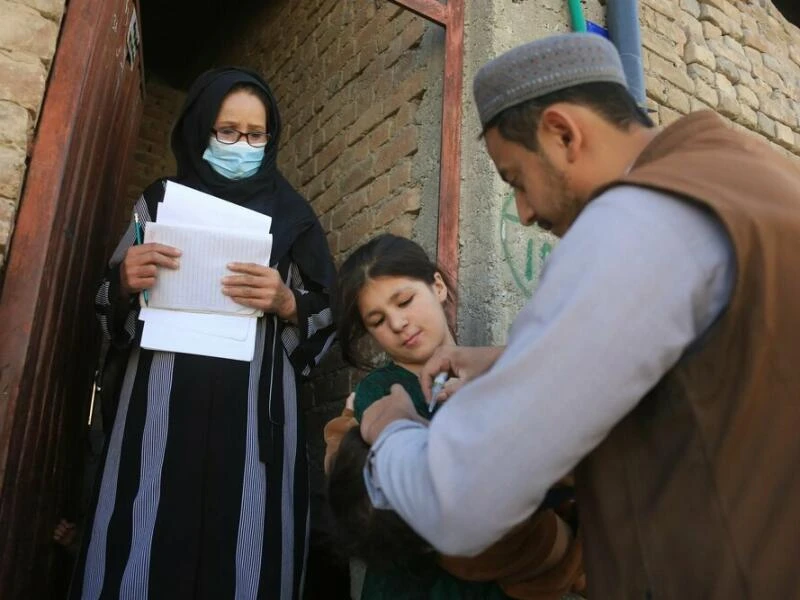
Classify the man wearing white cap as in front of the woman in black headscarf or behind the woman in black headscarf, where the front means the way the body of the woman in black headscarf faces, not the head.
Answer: in front

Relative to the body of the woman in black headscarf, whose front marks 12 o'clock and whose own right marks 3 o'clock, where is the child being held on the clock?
The child being held is roughly at 11 o'clock from the woman in black headscarf.

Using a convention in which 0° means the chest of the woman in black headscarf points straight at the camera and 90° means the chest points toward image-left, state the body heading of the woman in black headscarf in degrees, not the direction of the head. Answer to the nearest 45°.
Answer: approximately 0°
